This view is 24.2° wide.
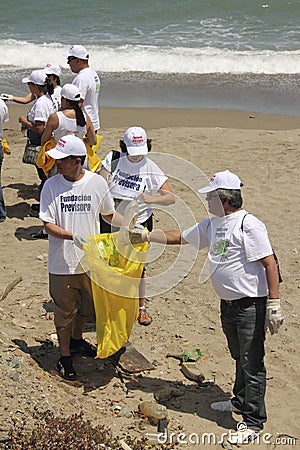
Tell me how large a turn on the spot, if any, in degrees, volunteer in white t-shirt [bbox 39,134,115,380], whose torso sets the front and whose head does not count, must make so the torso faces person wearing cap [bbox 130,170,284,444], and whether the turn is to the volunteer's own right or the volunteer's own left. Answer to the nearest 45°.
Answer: approximately 45° to the volunteer's own left

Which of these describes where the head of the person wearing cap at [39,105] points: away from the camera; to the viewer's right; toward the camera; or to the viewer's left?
to the viewer's left

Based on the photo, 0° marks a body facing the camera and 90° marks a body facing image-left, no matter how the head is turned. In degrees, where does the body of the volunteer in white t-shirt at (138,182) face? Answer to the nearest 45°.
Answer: approximately 0°

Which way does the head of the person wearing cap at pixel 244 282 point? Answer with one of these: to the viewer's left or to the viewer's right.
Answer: to the viewer's left

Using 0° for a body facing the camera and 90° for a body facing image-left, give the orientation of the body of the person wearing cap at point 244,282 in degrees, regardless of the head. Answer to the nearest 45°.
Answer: approximately 45°

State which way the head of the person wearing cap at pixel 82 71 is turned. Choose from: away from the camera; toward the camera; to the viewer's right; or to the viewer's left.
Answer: to the viewer's left

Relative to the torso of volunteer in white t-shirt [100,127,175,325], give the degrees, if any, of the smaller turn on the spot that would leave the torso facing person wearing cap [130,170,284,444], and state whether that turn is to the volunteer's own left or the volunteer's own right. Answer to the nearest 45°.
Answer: approximately 45° to the volunteer's own left
